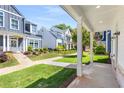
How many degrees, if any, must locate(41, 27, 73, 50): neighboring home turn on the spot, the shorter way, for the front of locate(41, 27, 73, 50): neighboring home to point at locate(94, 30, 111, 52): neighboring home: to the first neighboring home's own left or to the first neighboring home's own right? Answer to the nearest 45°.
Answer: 0° — it already faces it

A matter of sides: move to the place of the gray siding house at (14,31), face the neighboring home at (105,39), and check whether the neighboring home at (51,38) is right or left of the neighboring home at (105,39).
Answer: left

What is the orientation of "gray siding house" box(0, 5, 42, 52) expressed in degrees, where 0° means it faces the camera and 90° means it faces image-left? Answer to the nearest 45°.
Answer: approximately 315°

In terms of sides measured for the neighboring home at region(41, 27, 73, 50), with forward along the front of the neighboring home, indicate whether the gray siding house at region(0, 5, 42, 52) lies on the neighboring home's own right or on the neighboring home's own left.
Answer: on the neighboring home's own right

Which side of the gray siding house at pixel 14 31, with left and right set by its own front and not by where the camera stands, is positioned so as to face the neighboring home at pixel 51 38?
left

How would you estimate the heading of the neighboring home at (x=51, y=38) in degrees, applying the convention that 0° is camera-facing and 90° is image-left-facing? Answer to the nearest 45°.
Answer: approximately 315°
